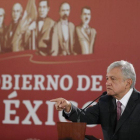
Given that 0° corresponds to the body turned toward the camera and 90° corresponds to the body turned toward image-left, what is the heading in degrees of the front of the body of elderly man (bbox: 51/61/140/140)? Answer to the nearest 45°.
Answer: approximately 45°

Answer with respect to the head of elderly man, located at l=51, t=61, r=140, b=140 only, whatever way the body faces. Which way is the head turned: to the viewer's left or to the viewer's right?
to the viewer's left
